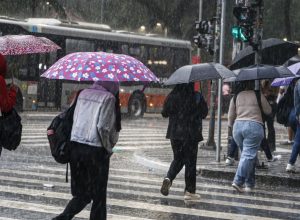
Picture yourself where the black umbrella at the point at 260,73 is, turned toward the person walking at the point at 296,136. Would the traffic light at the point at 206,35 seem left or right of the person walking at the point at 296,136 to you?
left

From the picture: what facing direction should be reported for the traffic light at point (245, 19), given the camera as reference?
facing the viewer and to the left of the viewer

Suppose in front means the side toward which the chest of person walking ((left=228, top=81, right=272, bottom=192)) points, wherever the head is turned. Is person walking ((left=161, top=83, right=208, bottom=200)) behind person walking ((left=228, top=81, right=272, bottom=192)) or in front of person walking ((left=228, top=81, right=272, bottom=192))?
behind

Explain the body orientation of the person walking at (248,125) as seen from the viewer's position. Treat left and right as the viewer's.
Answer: facing away from the viewer

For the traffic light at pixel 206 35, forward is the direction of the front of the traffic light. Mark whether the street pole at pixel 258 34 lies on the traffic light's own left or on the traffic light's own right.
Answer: on the traffic light's own left

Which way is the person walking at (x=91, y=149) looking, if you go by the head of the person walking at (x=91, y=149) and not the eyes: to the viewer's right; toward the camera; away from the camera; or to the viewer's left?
away from the camera

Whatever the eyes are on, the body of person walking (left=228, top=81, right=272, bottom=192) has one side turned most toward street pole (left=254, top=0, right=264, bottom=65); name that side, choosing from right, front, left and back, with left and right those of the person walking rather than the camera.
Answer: front

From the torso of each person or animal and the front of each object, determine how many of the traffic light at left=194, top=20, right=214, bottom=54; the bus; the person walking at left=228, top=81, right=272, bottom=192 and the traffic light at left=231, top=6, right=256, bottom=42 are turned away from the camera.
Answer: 1

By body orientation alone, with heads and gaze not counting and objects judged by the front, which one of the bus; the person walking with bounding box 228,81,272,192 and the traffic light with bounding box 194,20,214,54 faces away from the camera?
the person walking

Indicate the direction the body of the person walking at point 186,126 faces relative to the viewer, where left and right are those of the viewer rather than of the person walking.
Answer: facing away from the viewer and to the right of the viewer

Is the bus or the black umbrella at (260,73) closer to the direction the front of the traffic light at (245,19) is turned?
the black umbrella
